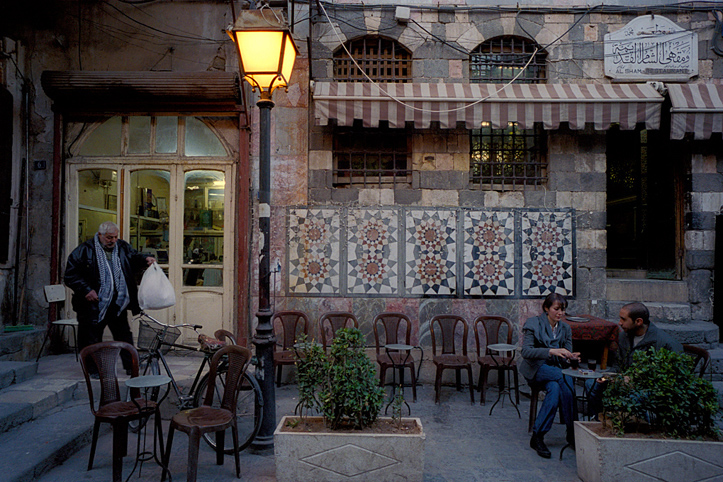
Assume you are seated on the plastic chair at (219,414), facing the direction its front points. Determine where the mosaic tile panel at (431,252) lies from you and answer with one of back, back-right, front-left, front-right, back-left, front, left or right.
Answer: back

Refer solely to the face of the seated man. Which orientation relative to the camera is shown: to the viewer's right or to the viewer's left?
to the viewer's left

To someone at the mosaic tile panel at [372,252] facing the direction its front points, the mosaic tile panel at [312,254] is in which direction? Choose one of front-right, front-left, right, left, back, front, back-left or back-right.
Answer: right

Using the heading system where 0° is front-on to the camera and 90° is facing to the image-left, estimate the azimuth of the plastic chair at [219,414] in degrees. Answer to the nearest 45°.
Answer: approximately 45°

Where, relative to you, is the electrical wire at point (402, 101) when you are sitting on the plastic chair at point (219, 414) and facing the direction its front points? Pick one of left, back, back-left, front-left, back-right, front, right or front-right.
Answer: back

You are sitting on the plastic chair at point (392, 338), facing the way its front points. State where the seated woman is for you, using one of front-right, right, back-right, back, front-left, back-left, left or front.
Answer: front-left

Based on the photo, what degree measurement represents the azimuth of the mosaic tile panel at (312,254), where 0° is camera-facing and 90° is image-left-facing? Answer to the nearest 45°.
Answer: approximately 0°

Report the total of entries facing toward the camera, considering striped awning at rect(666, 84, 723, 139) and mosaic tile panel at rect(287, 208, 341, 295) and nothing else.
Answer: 2

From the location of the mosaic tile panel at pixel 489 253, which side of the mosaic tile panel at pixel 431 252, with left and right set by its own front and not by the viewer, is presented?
left

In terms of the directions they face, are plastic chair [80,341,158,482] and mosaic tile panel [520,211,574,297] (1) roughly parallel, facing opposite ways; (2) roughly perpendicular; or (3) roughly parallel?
roughly perpendicular
